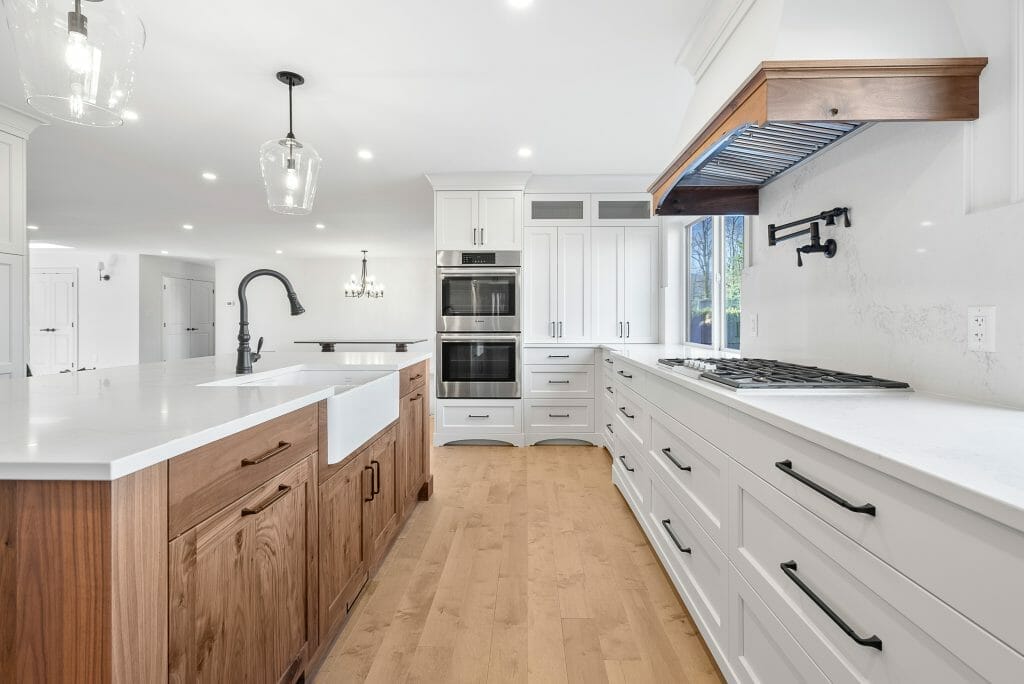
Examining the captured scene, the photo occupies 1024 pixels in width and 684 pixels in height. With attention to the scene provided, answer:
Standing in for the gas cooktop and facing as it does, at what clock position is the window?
The window is roughly at 4 o'clock from the gas cooktop.

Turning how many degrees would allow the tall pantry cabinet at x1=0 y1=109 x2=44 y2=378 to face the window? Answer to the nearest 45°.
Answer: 0° — it already faces it

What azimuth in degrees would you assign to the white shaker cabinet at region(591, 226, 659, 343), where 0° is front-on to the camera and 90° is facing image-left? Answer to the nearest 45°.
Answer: approximately 0°

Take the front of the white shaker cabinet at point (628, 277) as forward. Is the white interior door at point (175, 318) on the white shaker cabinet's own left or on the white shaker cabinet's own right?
on the white shaker cabinet's own right

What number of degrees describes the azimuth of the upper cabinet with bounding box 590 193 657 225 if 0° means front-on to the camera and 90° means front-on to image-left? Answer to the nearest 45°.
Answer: approximately 0°

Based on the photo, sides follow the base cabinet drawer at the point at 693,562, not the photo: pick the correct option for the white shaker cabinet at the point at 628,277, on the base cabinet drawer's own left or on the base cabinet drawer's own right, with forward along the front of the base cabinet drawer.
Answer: on the base cabinet drawer's own right

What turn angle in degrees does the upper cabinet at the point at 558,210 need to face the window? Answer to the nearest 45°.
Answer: approximately 45° to its left

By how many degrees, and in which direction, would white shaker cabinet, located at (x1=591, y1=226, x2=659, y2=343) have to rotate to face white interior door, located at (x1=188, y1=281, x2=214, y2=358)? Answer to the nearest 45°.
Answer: approximately 135° to its right
